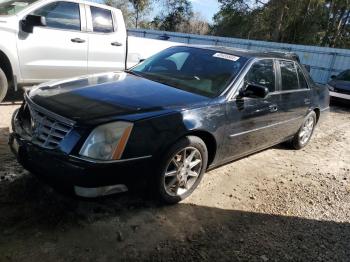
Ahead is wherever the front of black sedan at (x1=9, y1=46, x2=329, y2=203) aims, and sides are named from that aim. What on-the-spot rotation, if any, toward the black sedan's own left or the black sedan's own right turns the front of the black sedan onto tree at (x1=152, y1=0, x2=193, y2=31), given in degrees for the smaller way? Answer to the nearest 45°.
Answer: approximately 135° to the black sedan's own right

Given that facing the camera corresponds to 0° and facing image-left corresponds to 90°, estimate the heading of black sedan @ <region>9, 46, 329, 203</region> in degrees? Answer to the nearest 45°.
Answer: approximately 45°

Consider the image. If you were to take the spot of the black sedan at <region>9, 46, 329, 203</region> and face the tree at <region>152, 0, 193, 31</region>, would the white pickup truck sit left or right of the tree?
left

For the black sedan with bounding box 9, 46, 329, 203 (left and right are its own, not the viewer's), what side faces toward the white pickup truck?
right
